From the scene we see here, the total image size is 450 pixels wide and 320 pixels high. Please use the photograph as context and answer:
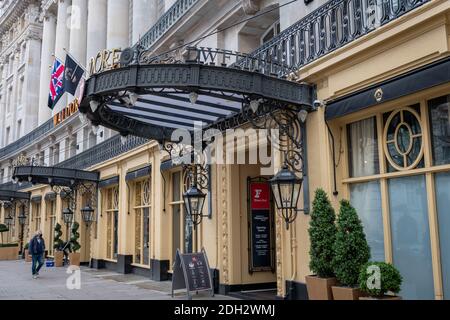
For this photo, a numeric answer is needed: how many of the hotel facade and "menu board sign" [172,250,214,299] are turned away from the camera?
0

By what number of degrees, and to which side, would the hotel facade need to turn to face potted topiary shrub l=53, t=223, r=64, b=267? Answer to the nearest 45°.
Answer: approximately 90° to its right

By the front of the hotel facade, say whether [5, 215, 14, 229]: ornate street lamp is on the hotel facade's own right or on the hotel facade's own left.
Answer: on the hotel facade's own right

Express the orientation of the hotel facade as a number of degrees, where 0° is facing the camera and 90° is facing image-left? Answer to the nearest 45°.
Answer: approximately 45°

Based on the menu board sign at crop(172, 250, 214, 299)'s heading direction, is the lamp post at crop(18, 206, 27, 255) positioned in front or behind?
behind
